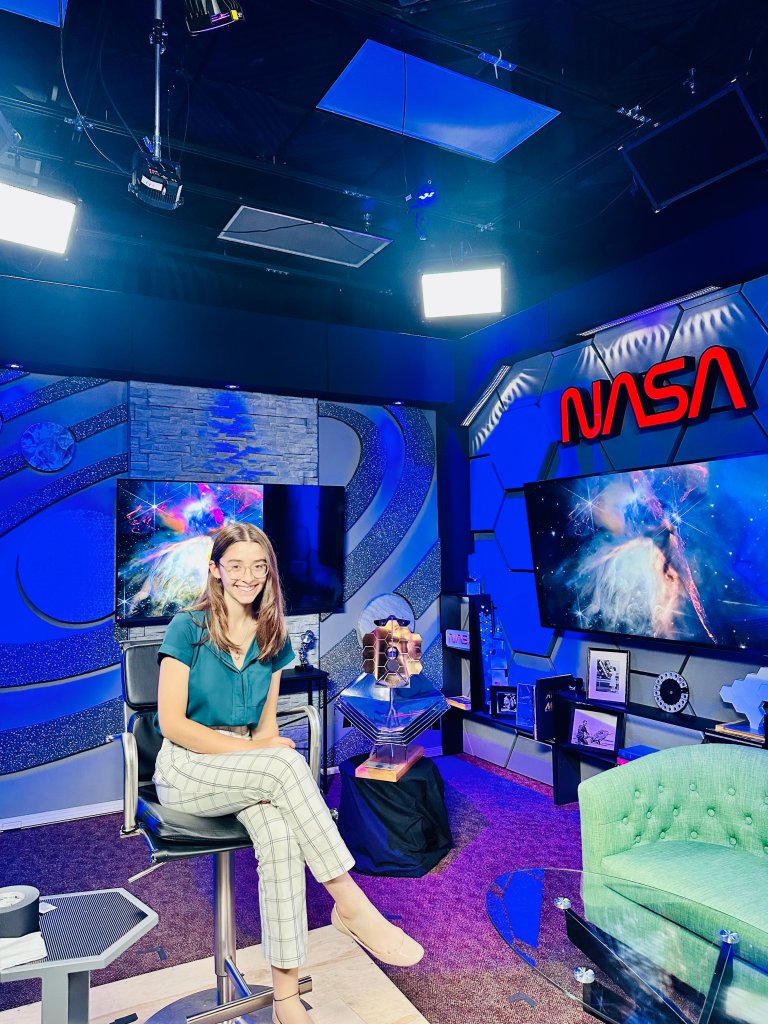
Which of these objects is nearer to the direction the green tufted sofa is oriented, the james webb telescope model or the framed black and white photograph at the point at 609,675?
the james webb telescope model

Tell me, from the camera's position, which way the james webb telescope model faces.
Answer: facing the viewer

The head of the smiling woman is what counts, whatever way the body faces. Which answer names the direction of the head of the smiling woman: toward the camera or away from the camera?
toward the camera

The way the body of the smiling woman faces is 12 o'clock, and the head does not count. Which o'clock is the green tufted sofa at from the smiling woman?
The green tufted sofa is roughly at 10 o'clock from the smiling woman.

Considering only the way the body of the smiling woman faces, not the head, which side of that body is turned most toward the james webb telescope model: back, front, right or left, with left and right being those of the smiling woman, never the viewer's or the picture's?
left

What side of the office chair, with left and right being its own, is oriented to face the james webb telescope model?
left

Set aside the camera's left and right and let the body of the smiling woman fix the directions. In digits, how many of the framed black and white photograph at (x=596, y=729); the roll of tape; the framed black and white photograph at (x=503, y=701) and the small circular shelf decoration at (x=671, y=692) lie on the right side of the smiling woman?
1

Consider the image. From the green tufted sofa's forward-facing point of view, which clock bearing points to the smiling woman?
The smiling woman is roughly at 12 o'clock from the green tufted sofa.

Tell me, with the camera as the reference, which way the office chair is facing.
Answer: facing the viewer and to the right of the viewer

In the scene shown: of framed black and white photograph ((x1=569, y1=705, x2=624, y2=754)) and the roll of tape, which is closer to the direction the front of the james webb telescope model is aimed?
the roll of tape

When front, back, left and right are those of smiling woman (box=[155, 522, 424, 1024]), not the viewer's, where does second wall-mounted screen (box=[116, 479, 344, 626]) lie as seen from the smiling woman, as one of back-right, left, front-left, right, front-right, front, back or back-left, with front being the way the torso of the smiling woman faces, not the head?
back-left

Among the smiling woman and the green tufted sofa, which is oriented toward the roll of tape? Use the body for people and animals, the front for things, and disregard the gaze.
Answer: the green tufted sofa

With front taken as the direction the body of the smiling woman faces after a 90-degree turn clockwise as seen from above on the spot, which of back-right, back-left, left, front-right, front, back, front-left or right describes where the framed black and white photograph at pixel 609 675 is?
back

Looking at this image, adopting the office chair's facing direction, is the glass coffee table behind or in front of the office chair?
in front

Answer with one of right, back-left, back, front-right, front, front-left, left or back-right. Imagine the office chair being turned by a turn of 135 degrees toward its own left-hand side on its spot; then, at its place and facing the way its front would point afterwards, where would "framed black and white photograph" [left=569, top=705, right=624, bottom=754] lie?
front-right
